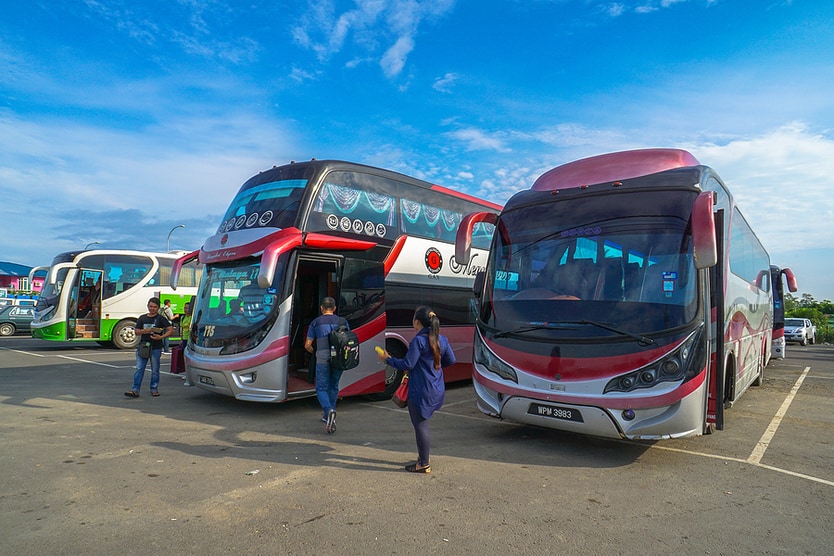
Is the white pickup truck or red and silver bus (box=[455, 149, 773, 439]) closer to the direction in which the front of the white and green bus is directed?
the red and silver bus

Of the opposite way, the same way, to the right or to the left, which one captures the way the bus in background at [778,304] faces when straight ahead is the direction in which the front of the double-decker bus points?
the same way

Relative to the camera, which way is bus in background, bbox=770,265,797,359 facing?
toward the camera

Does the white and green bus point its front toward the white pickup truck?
no

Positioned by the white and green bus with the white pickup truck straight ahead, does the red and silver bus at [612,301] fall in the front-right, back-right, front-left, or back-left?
front-right

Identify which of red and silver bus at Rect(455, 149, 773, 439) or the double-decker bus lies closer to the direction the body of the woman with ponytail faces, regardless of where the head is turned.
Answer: the double-decker bus

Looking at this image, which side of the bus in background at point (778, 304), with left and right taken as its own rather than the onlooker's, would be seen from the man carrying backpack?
front

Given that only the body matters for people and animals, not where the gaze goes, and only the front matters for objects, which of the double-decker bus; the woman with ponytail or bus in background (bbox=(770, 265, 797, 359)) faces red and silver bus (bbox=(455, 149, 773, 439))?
the bus in background

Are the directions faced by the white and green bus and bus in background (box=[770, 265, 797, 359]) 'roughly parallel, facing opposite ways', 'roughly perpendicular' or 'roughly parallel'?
roughly parallel

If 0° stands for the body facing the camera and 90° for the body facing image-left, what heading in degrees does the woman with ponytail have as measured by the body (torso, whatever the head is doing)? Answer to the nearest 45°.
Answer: approximately 135°

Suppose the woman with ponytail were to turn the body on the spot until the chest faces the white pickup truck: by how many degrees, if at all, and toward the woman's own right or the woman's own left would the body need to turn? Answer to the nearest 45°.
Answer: approximately 90° to the woman's own right

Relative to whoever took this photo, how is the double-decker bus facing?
facing the viewer and to the left of the viewer

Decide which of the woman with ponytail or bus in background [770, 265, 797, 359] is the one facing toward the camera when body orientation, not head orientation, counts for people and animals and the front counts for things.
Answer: the bus in background

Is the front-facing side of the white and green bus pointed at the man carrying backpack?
no

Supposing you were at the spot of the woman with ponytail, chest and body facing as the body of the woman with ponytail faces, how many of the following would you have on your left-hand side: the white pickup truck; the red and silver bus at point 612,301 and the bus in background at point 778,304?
0

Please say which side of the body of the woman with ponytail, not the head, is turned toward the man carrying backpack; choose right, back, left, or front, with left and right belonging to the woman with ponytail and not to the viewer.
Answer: front

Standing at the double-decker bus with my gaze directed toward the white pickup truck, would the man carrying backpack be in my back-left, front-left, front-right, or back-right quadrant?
back-right

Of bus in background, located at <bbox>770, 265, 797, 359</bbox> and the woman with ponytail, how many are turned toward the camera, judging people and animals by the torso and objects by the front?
1

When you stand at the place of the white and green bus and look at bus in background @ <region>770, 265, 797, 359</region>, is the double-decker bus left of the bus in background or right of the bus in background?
right
